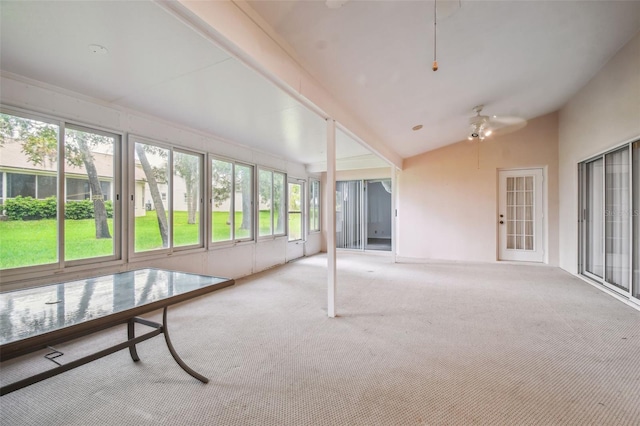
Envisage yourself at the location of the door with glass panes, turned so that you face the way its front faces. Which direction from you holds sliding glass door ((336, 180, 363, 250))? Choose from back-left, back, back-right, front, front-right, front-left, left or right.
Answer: right

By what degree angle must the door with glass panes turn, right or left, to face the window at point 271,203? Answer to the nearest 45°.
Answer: approximately 45° to its right

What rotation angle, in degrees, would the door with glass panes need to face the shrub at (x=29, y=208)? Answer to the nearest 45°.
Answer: approximately 45° to its right

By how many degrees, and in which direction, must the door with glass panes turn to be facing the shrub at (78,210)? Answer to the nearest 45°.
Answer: approximately 45° to its right

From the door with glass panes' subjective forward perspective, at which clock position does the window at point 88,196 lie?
The window is roughly at 1 o'clock from the door with glass panes.

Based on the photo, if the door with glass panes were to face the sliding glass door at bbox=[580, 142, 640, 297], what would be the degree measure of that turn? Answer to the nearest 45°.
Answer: approximately 45° to its left

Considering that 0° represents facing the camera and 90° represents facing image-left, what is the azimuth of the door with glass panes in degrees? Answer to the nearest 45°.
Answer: approximately 0°

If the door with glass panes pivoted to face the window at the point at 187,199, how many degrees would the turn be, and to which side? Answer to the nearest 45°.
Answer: approximately 45° to its right

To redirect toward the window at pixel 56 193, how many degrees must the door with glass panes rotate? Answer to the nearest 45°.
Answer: approximately 45° to its right

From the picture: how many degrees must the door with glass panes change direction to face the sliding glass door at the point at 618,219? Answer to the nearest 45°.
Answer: approximately 45° to its left

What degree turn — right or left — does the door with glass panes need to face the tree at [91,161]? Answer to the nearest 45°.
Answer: approximately 45° to its right

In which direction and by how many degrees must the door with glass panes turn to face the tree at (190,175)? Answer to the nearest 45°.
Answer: approximately 45° to its right
